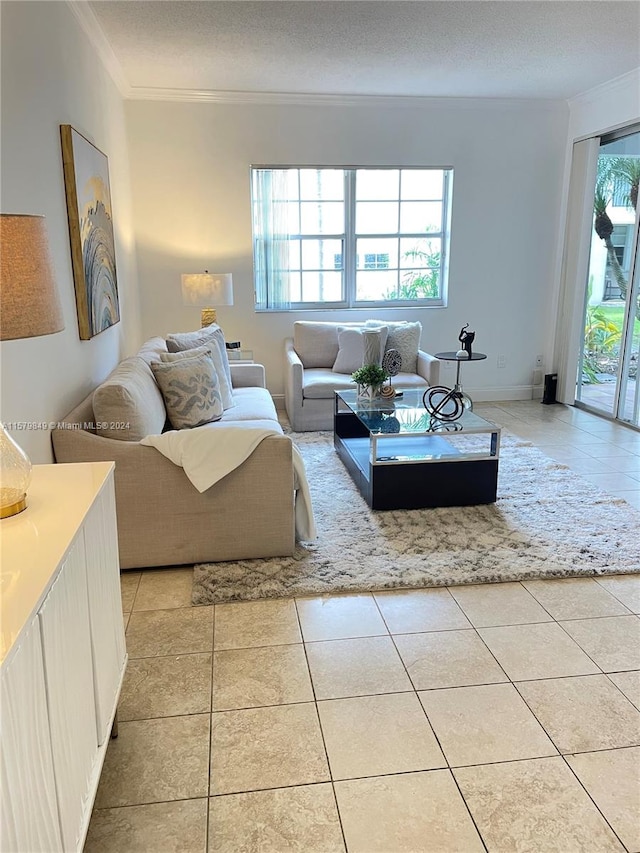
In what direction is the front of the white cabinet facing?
to the viewer's right

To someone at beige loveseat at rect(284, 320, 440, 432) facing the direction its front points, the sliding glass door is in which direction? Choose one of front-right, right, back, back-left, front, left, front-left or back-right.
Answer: left

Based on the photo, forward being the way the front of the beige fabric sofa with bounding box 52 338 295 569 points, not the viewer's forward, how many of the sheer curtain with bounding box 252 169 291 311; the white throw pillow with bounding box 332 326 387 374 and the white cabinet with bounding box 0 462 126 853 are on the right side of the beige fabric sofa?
1

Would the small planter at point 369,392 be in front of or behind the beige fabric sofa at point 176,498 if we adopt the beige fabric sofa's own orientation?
in front

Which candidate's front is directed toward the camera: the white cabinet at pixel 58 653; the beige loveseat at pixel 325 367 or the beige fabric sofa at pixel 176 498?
the beige loveseat

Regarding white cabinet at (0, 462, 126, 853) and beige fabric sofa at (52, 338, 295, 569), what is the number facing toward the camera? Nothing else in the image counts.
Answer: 0

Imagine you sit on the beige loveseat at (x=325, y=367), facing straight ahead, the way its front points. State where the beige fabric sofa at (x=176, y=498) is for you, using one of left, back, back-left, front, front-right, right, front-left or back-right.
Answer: front

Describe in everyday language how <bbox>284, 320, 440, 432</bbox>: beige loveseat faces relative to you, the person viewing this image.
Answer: facing the viewer

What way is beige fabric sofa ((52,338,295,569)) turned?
to the viewer's right

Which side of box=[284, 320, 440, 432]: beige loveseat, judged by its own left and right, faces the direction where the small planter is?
front

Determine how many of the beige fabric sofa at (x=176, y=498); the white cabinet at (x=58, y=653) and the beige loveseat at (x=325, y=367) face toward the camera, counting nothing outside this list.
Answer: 1

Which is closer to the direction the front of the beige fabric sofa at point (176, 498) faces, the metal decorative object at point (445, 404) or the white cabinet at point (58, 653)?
the metal decorative object

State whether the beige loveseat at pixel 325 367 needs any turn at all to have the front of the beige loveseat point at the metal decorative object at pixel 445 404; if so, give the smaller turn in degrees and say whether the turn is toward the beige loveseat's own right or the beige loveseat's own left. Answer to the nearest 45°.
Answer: approximately 45° to the beige loveseat's own left

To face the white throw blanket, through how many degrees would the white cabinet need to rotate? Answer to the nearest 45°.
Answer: approximately 45° to its left

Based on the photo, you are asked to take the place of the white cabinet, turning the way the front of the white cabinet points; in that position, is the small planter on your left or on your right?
on your left

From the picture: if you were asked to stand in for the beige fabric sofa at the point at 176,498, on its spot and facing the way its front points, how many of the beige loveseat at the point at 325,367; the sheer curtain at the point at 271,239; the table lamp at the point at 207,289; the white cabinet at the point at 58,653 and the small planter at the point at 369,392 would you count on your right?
1

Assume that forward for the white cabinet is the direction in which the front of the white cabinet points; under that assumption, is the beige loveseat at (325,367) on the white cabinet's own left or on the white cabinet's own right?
on the white cabinet's own left
